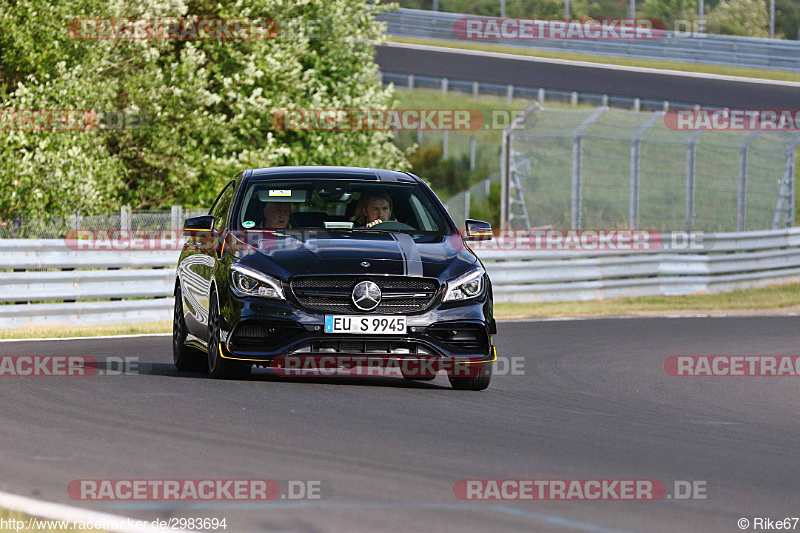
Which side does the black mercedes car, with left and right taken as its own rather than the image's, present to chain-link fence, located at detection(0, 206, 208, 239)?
back

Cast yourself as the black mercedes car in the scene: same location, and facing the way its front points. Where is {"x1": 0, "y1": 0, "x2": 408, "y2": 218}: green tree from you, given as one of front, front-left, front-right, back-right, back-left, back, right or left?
back

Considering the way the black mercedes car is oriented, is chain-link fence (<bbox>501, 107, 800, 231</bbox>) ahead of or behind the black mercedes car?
behind

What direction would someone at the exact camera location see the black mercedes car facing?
facing the viewer

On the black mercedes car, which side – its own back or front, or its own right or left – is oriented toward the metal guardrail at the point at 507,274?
back

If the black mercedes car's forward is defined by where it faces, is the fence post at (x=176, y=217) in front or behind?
behind
